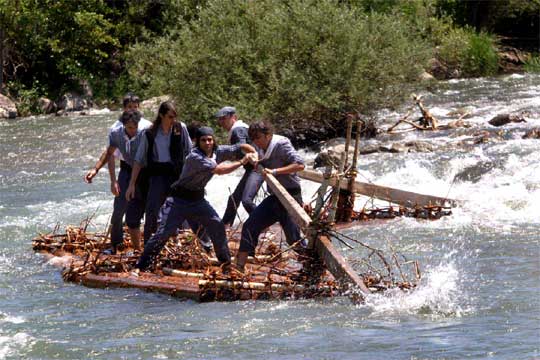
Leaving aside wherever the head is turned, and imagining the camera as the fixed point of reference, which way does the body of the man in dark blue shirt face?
to the viewer's left

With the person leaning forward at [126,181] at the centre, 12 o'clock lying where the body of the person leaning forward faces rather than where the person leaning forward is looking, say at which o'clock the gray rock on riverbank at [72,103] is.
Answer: The gray rock on riverbank is roughly at 6 o'clock from the person leaning forward.

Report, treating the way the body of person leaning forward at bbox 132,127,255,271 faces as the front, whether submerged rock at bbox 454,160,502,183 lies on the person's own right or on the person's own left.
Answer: on the person's own left

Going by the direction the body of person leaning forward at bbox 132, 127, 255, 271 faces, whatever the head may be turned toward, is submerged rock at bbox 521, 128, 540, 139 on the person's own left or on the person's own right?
on the person's own left

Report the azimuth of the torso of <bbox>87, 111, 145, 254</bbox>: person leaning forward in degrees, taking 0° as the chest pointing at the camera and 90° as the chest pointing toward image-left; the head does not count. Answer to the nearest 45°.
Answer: approximately 0°

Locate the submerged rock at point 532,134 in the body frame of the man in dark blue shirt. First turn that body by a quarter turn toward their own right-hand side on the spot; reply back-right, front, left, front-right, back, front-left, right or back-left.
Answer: front-right

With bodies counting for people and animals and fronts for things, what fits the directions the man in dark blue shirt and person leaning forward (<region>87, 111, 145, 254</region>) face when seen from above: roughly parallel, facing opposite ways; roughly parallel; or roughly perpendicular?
roughly perpendicular

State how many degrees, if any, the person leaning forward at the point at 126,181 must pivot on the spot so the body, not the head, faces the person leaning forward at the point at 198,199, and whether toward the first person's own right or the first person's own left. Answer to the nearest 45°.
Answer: approximately 45° to the first person's own left

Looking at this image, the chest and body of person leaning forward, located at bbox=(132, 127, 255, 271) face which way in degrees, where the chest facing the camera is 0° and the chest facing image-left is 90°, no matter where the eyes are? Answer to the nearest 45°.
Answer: approximately 315°

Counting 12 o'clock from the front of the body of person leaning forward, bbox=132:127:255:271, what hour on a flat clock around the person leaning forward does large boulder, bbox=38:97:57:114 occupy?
The large boulder is roughly at 7 o'clock from the person leaning forward.
